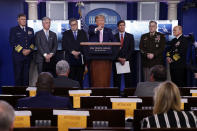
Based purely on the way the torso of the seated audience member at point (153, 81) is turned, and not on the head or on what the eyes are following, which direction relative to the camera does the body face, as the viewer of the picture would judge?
away from the camera

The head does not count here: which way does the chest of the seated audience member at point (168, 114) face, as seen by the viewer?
away from the camera

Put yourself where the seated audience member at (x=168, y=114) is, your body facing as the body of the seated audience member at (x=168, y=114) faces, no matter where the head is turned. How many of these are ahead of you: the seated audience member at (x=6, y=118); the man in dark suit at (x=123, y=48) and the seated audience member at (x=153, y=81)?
2

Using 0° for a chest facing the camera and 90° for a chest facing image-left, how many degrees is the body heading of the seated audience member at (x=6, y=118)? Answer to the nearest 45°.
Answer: approximately 180°

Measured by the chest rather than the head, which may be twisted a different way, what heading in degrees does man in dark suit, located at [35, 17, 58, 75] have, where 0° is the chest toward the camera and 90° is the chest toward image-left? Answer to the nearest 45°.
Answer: approximately 0°

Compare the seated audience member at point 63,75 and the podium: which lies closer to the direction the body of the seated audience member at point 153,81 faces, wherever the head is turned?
the podium

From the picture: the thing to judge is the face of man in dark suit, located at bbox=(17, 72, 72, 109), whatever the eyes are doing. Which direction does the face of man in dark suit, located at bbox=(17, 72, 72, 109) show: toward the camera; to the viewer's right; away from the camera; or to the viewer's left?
away from the camera

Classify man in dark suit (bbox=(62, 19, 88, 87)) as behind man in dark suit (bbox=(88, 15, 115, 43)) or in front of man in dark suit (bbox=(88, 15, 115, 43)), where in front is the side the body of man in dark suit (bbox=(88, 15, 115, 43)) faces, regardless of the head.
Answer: behind

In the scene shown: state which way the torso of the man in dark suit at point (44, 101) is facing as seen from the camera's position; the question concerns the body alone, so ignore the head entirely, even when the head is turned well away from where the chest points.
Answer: away from the camera
